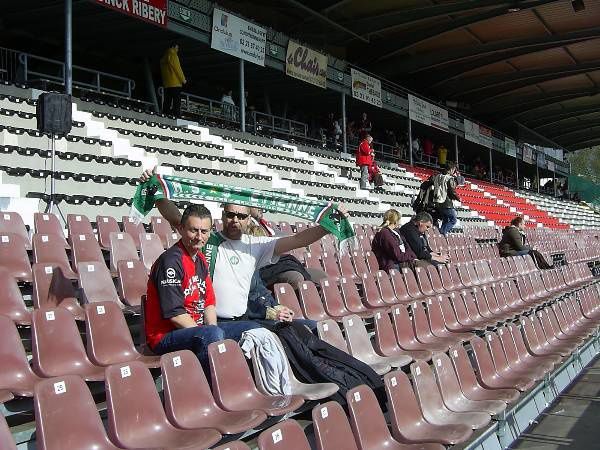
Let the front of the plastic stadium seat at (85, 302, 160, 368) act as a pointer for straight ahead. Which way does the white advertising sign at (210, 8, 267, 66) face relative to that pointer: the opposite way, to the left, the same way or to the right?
the same way

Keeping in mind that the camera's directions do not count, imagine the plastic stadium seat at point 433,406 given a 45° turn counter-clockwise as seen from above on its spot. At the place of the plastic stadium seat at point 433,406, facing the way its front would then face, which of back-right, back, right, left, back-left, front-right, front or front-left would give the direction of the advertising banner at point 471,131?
left

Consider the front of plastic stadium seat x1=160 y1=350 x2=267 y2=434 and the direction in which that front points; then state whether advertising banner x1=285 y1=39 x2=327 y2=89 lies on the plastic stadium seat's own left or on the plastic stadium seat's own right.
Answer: on the plastic stadium seat's own left

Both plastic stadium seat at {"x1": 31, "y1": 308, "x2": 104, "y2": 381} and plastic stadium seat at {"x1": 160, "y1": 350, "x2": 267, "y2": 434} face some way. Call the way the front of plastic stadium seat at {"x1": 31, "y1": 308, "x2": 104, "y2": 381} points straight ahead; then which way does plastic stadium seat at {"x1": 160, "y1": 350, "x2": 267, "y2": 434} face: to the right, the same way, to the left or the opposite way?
the same way

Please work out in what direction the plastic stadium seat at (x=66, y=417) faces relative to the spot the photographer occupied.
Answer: facing the viewer and to the right of the viewer

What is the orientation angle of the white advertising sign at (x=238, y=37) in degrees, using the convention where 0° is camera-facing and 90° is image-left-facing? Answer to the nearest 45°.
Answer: approximately 315°

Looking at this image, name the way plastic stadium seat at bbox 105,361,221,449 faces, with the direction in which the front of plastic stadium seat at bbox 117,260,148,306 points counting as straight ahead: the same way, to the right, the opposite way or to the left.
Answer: the same way

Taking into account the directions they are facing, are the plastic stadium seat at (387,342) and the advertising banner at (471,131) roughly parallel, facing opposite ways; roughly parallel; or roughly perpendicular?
roughly parallel

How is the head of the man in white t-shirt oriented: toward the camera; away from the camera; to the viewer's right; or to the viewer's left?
toward the camera

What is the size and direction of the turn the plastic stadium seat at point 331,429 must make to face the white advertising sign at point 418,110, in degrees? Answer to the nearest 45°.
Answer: approximately 135° to its left

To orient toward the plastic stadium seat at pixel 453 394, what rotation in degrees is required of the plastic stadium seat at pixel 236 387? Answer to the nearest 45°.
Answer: approximately 90° to its left

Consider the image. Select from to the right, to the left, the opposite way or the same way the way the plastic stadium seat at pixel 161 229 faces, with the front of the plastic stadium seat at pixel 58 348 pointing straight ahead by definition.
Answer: the same way

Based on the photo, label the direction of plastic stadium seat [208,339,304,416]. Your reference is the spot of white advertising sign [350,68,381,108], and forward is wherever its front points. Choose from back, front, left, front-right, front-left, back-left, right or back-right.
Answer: front-right

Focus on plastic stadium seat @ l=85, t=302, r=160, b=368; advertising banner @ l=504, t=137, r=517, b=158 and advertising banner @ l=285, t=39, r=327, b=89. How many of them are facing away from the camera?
0
